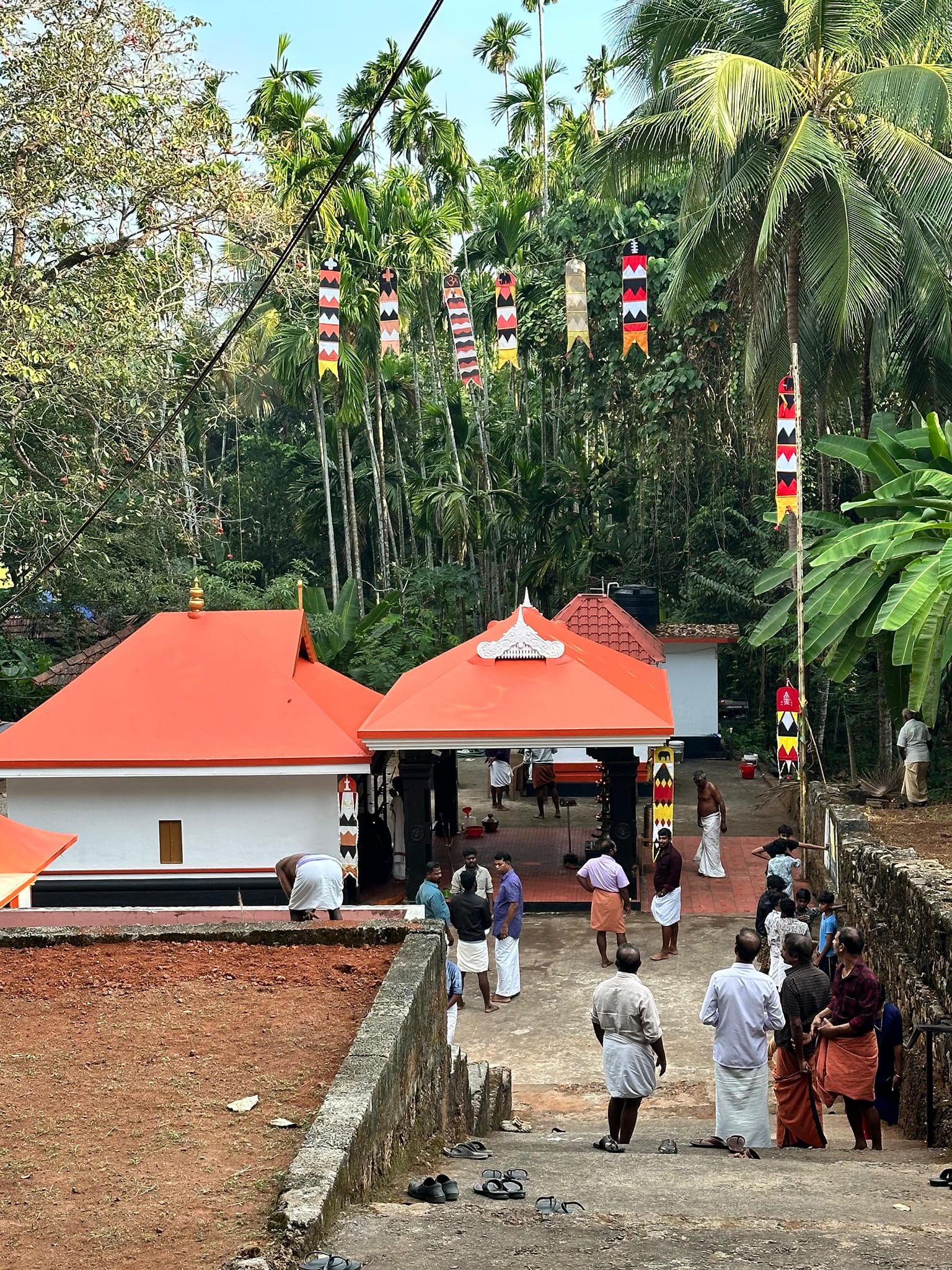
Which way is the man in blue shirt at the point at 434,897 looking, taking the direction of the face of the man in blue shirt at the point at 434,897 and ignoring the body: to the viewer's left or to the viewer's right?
to the viewer's right

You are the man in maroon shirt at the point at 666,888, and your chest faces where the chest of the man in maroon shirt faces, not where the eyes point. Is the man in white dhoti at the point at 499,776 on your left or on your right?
on your right

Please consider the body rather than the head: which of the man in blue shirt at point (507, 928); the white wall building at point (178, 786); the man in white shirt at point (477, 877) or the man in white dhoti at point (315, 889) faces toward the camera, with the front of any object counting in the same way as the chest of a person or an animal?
the man in white shirt at point (477, 877)

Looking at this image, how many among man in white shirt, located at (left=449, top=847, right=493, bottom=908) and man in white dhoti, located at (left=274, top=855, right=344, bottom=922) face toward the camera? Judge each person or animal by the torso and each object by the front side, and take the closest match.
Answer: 1

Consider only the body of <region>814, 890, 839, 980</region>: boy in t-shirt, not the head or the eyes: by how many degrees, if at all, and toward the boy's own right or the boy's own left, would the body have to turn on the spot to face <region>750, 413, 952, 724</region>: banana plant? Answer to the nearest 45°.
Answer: approximately 90° to the boy's own right

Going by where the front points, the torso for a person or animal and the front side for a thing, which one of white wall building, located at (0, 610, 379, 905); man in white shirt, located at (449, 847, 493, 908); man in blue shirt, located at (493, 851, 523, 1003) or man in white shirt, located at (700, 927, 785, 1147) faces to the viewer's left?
the man in blue shirt

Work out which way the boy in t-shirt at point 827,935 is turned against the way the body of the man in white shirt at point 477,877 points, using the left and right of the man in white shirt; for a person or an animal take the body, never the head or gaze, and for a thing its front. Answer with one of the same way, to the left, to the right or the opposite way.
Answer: to the right

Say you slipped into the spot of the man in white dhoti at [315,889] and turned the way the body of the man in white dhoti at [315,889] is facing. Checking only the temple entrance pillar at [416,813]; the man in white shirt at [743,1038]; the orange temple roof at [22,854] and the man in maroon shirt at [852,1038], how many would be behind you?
2

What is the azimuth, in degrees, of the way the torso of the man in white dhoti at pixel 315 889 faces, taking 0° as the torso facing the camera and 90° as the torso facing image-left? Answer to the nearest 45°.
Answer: approximately 135°

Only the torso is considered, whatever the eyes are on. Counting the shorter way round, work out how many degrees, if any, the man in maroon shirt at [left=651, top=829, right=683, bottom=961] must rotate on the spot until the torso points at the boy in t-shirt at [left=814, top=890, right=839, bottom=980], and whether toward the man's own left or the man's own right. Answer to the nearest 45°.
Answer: approximately 90° to the man's own left

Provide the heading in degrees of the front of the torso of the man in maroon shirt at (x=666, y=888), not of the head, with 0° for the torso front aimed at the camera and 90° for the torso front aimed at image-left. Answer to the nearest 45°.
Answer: approximately 45°

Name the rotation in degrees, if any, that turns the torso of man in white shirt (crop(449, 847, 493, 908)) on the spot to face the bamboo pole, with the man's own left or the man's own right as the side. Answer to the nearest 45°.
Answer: approximately 135° to the man's own left
